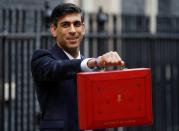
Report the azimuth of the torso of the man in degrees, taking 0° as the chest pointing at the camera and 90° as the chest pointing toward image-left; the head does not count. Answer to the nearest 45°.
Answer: approximately 315°
